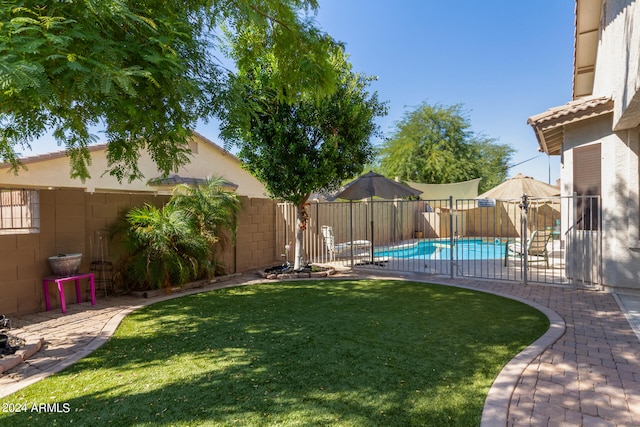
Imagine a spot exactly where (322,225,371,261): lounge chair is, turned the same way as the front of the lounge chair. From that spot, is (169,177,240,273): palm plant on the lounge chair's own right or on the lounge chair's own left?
on the lounge chair's own right

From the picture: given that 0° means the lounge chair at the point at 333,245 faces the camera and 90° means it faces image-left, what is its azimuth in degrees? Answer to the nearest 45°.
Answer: approximately 270°

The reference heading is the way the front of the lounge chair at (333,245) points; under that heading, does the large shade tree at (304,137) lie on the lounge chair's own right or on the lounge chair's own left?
on the lounge chair's own right

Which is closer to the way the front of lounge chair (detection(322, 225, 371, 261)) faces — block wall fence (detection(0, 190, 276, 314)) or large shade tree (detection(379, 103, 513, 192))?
the large shade tree

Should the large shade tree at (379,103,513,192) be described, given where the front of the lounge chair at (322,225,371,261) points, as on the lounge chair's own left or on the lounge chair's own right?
on the lounge chair's own left

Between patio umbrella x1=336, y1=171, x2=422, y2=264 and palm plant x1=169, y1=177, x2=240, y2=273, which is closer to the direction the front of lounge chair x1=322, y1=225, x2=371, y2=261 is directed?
the patio umbrella
